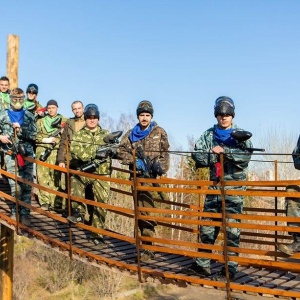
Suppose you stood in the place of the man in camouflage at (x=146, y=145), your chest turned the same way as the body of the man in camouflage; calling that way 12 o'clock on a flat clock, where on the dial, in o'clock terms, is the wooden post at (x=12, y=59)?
The wooden post is roughly at 5 o'clock from the man in camouflage.

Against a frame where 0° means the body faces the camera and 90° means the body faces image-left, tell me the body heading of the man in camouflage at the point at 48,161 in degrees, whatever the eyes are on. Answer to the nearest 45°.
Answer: approximately 0°

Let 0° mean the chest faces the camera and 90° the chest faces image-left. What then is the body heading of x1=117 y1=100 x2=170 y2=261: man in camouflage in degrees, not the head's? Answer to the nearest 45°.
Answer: approximately 0°

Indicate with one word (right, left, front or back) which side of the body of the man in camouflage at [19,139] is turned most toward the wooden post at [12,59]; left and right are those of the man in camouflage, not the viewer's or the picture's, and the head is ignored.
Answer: back

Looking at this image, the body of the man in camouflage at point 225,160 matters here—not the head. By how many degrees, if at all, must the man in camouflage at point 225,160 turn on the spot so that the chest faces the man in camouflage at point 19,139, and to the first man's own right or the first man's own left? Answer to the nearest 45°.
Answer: approximately 135° to the first man's own right
